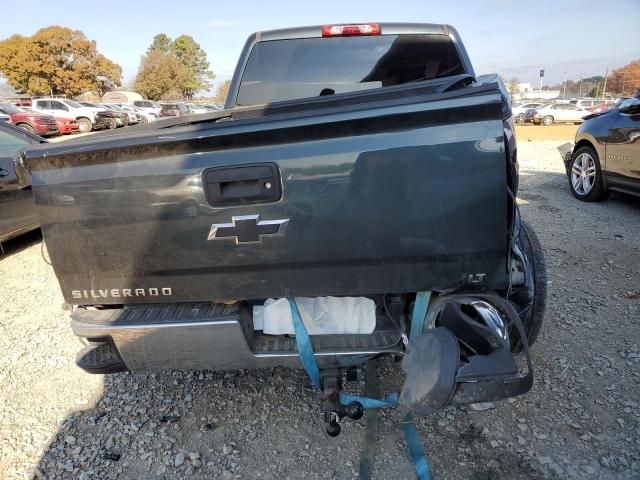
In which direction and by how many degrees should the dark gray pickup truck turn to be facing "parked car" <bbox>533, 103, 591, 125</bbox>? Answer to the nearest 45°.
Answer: approximately 45° to its right

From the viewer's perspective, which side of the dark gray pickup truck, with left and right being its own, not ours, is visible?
back

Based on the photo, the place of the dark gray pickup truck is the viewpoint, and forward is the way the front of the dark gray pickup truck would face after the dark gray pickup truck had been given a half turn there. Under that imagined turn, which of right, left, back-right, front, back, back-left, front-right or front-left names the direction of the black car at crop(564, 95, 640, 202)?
back-left

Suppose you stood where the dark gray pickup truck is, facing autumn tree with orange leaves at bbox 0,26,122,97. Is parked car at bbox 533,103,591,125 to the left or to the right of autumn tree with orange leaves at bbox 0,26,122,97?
right

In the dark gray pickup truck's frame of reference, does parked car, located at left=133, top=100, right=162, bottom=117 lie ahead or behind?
ahead

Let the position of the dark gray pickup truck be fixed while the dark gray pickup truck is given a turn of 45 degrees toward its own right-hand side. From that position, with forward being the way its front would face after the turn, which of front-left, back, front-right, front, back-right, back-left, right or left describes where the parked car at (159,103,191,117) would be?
front-left

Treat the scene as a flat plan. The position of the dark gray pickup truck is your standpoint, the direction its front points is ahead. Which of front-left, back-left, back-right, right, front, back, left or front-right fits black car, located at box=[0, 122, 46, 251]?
front-left

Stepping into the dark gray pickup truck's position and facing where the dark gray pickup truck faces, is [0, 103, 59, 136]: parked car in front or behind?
in front

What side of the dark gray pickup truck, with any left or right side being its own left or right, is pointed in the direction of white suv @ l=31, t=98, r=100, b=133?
front

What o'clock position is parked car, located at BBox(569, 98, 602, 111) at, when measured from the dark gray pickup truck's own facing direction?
The parked car is roughly at 1 o'clock from the dark gray pickup truck.

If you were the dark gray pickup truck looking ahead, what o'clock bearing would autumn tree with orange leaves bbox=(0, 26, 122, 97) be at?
The autumn tree with orange leaves is roughly at 11 o'clock from the dark gray pickup truck.
